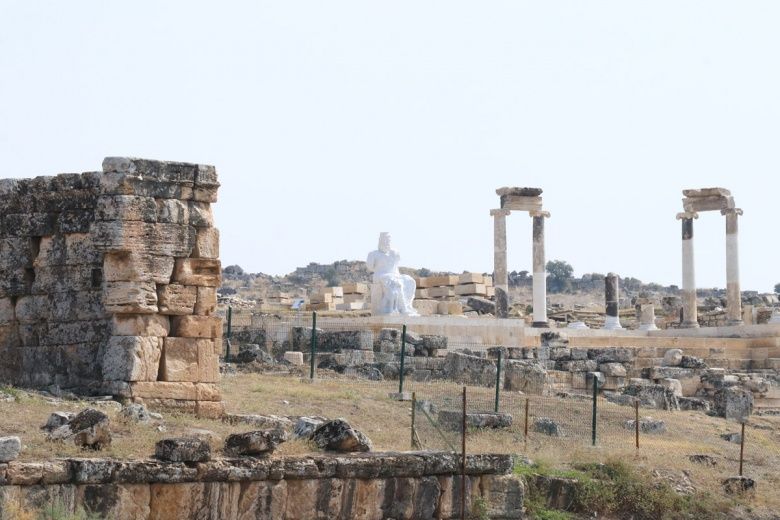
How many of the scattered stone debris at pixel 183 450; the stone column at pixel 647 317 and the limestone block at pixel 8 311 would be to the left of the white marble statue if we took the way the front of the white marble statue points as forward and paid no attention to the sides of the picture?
1

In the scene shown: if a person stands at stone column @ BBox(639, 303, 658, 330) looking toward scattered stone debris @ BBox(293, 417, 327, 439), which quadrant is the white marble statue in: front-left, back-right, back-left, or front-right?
front-right

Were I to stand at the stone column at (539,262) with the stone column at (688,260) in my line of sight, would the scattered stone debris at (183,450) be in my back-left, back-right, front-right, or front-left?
back-right

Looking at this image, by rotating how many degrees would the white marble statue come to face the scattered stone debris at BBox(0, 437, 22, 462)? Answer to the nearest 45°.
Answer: approximately 45° to its right

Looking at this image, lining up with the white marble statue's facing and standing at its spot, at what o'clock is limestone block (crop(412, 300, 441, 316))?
The limestone block is roughly at 8 o'clock from the white marble statue.

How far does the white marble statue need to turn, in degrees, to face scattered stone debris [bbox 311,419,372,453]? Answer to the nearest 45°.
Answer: approximately 45° to its right

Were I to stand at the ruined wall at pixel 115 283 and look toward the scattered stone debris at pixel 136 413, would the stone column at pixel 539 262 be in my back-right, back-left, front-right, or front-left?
back-left

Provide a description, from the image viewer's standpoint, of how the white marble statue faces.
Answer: facing the viewer and to the right of the viewer

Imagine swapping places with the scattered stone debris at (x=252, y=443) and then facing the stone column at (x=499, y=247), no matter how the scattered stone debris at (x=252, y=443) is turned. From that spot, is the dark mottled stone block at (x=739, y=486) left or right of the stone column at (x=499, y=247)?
right

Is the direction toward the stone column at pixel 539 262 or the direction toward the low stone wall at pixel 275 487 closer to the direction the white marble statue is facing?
the low stone wall

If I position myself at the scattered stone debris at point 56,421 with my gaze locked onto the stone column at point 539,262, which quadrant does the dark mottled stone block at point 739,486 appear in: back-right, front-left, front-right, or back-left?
front-right

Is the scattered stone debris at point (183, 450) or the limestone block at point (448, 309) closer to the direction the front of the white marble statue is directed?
the scattered stone debris
